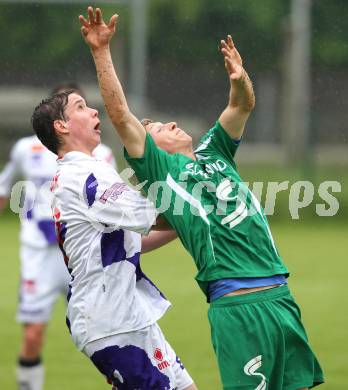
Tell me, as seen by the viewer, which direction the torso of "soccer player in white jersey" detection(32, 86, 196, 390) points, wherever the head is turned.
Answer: to the viewer's right

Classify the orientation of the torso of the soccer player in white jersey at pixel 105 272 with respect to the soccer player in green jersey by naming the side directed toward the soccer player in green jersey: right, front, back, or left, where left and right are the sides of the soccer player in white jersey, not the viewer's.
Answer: front

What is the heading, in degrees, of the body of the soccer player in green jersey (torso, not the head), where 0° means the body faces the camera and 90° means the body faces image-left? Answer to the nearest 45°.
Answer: approximately 315°

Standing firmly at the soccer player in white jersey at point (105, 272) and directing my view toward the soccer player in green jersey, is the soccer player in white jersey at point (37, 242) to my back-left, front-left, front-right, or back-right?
back-left

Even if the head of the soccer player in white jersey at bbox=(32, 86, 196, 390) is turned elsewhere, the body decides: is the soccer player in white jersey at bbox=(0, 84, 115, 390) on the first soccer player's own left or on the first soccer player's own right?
on the first soccer player's own left

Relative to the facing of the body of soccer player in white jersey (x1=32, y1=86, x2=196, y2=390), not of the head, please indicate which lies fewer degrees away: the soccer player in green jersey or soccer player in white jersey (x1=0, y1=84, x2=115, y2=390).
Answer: the soccer player in green jersey

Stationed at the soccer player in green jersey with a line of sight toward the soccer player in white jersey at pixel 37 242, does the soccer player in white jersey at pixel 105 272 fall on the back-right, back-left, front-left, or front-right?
front-left
